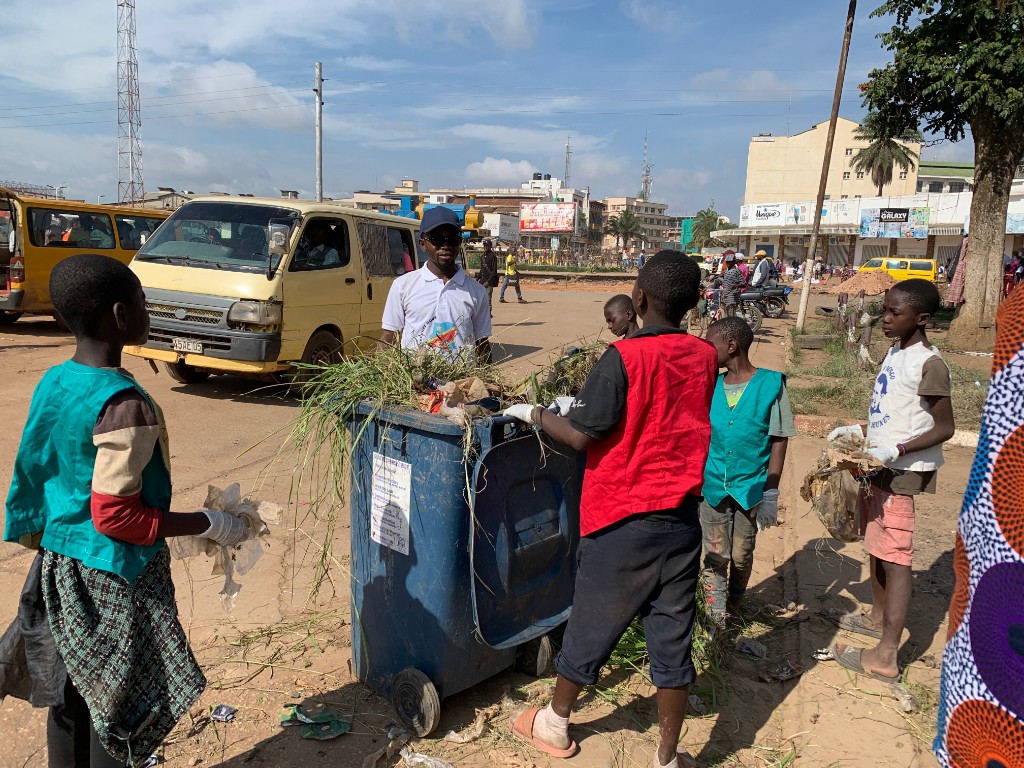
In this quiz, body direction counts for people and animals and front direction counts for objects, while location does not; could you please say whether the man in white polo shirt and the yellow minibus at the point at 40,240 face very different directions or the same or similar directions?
very different directions

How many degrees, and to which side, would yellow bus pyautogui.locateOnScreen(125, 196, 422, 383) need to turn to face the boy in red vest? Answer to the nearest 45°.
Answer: approximately 45° to its left

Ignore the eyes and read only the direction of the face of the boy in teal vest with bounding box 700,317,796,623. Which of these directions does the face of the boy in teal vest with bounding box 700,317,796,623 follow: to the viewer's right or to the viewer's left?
to the viewer's left

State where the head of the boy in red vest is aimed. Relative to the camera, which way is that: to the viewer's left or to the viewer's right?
to the viewer's left

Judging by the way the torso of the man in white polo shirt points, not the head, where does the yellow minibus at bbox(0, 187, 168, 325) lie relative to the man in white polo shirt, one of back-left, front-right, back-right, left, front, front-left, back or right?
back-right

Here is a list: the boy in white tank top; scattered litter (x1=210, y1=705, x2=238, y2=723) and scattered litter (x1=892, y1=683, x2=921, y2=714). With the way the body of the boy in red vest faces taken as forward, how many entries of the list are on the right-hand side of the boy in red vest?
2

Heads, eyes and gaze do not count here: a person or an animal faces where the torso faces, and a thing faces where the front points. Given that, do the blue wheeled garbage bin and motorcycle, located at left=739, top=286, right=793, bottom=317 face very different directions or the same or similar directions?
very different directions
